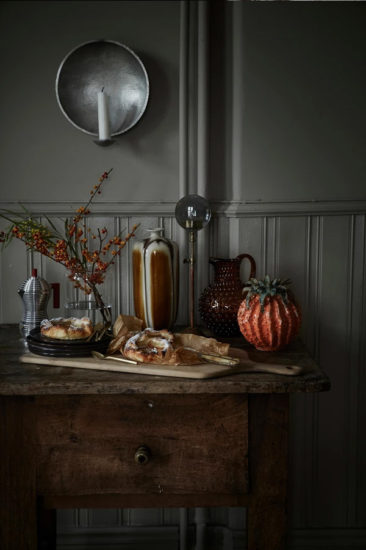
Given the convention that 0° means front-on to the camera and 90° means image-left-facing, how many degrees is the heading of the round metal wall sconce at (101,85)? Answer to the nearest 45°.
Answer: approximately 0°
